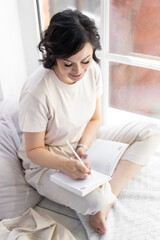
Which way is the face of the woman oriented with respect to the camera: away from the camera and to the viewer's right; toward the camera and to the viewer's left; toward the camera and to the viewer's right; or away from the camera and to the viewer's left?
toward the camera and to the viewer's right

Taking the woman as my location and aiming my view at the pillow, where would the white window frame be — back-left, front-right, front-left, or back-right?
back-right

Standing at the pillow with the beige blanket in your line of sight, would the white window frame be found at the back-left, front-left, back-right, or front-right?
back-left

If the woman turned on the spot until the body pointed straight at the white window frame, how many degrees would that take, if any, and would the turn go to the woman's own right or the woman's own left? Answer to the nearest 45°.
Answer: approximately 135° to the woman's own left

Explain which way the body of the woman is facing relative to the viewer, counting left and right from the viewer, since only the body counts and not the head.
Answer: facing the viewer and to the right of the viewer
